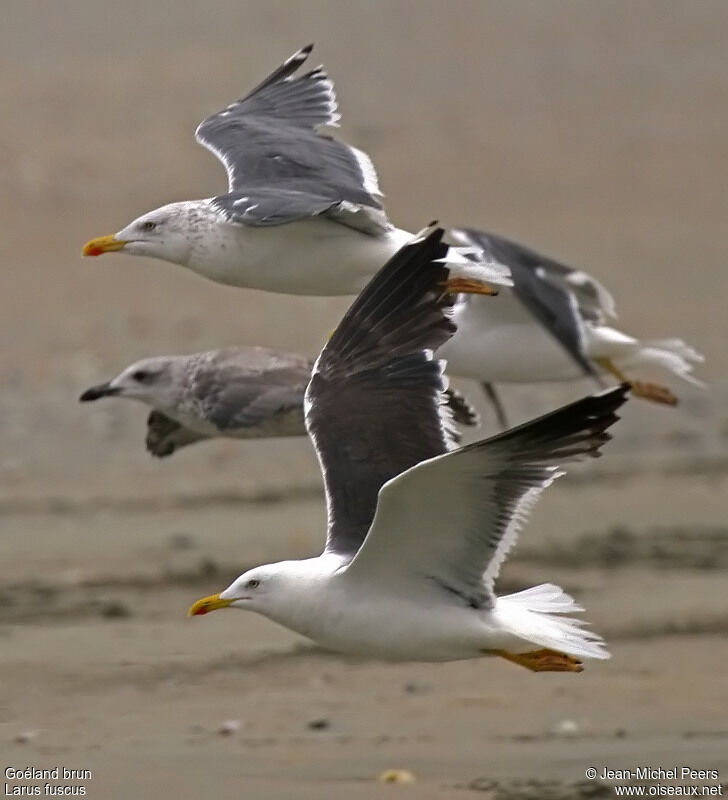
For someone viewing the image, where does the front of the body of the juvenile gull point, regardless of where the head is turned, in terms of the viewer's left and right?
facing to the left of the viewer

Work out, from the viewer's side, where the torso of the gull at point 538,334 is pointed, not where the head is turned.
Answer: to the viewer's left

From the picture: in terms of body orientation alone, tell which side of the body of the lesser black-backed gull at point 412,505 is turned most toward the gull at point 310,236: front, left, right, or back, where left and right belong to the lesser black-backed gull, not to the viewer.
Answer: right

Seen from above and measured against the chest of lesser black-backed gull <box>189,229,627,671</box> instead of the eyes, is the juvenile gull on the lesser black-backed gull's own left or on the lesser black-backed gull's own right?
on the lesser black-backed gull's own right

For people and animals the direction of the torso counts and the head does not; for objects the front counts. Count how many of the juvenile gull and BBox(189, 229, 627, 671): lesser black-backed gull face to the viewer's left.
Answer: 2

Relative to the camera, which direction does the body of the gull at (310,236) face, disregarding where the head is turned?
to the viewer's left

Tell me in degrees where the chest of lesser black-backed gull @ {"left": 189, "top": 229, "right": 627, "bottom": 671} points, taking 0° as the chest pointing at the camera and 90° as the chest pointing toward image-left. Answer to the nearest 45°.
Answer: approximately 90°
